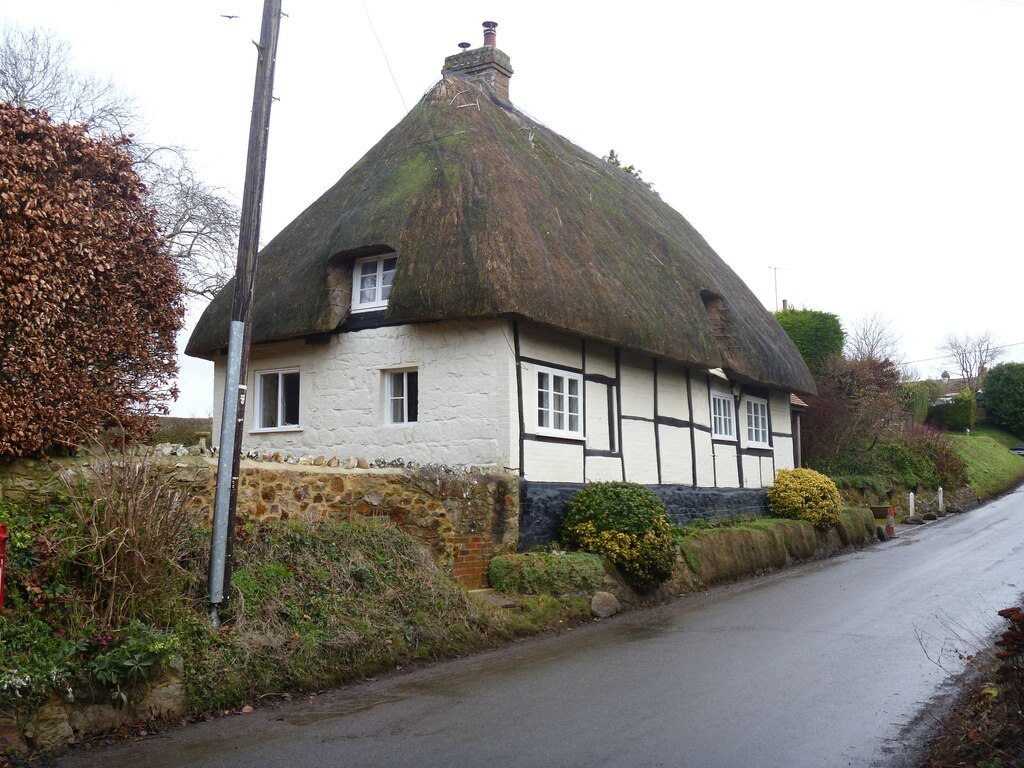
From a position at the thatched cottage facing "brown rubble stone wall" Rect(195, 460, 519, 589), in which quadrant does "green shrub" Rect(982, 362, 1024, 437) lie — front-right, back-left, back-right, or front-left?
back-left

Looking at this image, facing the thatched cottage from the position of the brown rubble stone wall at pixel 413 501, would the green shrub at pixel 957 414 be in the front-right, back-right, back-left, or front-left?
front-right
